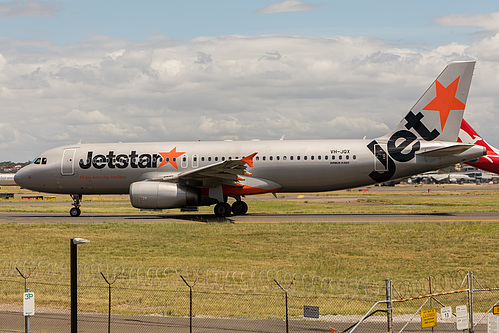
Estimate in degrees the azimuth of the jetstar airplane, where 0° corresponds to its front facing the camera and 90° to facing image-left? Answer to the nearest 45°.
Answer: approximately 90°

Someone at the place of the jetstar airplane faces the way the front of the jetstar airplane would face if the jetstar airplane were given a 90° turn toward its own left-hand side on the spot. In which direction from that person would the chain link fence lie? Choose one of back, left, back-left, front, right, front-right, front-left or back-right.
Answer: front
